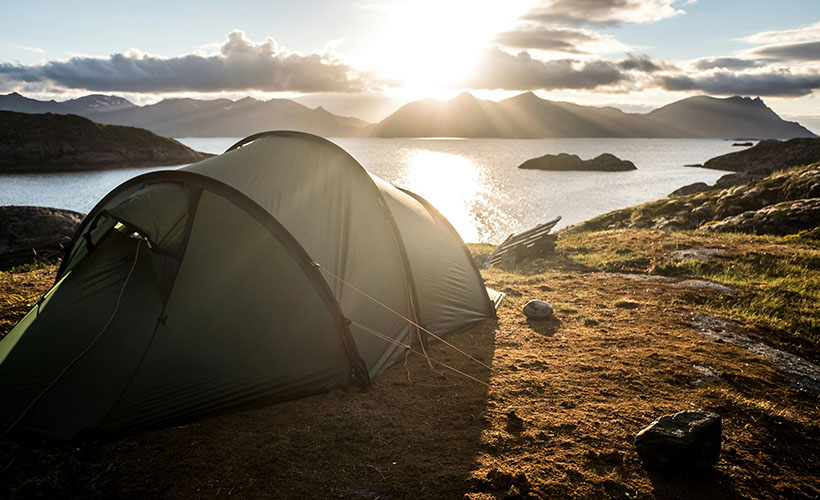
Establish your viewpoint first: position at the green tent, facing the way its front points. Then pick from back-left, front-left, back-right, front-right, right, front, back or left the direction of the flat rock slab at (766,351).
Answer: back-left

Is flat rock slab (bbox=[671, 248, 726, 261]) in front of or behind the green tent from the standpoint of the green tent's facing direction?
behind

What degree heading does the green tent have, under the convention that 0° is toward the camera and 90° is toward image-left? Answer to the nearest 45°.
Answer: approximately 45°

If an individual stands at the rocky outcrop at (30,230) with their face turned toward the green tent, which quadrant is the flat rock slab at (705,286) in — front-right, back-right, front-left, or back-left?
front-left

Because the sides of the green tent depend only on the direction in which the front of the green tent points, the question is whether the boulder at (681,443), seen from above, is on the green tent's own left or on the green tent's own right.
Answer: on the green tent's own left
